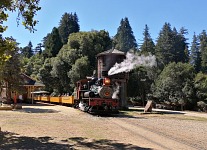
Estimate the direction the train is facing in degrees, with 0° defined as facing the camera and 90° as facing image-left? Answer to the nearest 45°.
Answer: approximately 315°

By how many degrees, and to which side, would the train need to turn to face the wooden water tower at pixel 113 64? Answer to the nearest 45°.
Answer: approximately 135° to its left

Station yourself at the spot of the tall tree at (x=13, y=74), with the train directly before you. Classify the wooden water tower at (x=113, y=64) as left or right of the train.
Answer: left

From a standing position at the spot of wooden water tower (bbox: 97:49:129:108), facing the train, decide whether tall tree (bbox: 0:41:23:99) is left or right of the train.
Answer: right

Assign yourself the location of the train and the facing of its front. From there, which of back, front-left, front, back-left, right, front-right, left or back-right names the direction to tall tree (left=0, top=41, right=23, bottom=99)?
back
